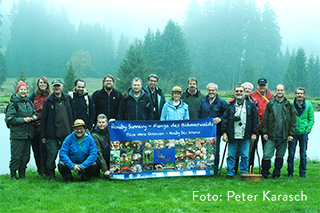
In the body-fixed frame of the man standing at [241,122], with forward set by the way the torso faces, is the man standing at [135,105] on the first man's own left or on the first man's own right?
on the first man's own right

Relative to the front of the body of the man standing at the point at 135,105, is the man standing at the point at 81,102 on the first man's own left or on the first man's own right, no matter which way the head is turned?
on the first man's own right

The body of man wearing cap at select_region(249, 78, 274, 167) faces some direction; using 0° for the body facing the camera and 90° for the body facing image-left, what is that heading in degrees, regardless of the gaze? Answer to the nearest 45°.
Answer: approximately 0°

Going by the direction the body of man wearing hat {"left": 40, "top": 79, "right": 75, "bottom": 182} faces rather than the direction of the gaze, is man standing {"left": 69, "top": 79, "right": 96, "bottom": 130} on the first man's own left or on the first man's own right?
on the first man's own left

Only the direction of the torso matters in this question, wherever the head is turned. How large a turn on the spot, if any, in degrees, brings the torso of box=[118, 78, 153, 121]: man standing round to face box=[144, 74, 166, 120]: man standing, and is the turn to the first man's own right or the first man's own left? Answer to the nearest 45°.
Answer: approximately 135° to the first man's own left

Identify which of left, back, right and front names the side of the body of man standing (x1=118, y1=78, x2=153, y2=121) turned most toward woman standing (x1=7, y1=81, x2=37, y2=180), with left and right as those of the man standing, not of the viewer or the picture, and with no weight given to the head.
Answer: right

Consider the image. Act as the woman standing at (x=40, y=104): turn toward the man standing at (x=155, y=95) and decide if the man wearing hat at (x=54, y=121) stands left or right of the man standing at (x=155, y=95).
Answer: right

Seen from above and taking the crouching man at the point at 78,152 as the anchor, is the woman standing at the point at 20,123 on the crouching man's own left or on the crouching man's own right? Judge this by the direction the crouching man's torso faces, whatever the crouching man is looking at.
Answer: on the crouching man's own right
